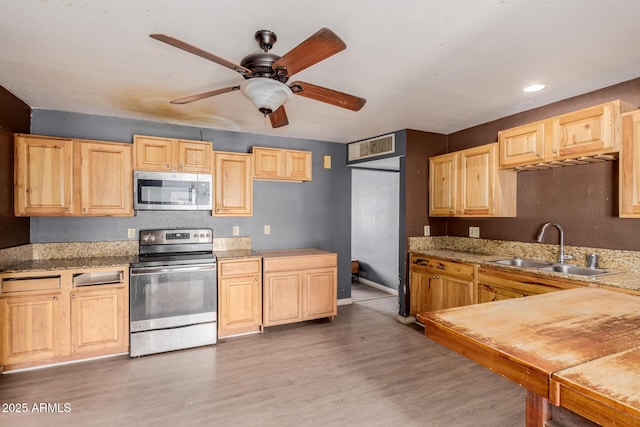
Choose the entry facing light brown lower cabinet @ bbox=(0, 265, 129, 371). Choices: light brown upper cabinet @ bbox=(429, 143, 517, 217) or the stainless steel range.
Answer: the light brown upper cabinet

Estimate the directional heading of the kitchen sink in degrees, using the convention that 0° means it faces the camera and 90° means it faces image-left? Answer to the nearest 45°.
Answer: approximately 45°

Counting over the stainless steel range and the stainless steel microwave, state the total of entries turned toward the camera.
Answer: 2

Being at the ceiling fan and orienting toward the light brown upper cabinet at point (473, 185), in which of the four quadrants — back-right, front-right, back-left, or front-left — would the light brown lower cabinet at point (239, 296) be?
front-left

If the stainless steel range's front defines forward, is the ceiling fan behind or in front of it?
in front

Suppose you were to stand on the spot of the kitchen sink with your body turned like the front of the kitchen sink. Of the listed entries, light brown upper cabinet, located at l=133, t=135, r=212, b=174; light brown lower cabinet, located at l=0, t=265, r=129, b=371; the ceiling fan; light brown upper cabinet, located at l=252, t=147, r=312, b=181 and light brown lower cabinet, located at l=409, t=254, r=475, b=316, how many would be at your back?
0

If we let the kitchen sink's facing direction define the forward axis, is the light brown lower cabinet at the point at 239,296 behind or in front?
in front

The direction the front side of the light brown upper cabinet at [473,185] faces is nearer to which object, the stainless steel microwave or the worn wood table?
the stainless steel microwave

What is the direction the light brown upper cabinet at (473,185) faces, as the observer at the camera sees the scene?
facing the viewer and to the left of the viewer

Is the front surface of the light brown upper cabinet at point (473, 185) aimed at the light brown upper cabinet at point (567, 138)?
no

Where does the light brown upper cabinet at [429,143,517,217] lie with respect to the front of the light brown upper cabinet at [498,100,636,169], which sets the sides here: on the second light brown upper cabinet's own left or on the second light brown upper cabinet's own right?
on the second light brown upper cabinet's own right

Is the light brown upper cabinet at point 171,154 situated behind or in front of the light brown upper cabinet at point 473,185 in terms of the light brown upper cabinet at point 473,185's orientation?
in front

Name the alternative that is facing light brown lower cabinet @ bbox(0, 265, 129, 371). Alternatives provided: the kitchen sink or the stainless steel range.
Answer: the kitchen sink

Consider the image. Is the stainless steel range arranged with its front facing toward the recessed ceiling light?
no

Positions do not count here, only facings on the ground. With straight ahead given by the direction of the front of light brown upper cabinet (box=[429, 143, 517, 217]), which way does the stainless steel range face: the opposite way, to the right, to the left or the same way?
to the left

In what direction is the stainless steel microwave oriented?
toward the camera

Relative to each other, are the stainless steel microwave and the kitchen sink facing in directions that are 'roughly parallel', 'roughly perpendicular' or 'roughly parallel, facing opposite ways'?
roughly perpendicular

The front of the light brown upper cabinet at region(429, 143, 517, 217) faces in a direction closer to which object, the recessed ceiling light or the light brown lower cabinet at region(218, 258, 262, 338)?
the light brown lower cabinet

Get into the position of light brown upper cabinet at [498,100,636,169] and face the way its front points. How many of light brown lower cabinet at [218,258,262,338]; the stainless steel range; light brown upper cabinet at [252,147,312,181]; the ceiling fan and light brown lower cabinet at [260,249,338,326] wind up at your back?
0
